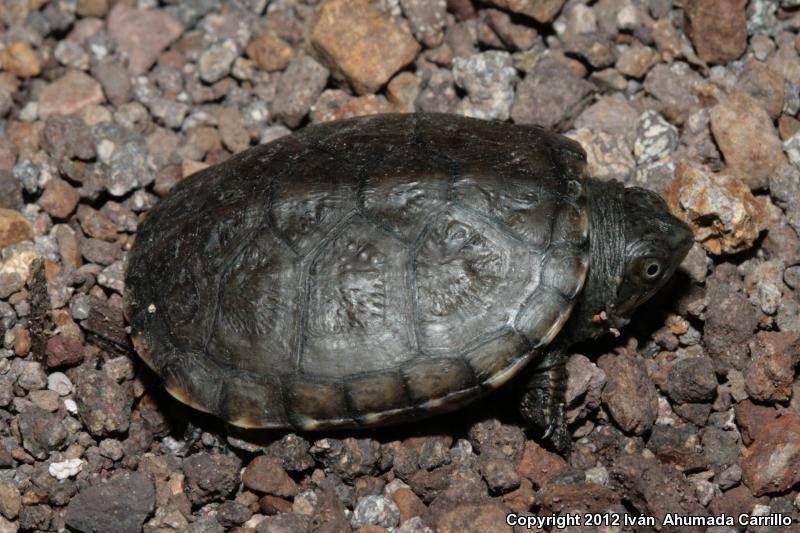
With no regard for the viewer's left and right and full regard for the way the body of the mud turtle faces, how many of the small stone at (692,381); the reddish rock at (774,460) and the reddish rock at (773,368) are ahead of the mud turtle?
3

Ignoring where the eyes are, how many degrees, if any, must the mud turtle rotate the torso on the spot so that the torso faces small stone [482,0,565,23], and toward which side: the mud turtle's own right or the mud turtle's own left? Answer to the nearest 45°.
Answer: approximately 90° to the mud turtle's own left

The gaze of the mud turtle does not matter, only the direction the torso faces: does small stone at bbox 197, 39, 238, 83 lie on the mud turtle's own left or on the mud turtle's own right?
on the mud turtle's own left

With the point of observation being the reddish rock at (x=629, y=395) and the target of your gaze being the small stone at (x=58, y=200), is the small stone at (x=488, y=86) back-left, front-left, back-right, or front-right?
front-right

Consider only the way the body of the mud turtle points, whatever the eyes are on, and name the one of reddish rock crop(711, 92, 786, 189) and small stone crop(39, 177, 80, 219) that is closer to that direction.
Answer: the reddish rock

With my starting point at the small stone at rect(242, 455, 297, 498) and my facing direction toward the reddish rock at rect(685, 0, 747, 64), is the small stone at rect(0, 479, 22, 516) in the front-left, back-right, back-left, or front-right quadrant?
back-left

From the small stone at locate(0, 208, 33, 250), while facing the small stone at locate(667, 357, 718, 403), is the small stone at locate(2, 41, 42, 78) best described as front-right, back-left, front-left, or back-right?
back-left

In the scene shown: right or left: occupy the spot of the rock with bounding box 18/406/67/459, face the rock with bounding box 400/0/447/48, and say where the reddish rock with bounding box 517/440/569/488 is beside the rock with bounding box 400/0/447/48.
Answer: right

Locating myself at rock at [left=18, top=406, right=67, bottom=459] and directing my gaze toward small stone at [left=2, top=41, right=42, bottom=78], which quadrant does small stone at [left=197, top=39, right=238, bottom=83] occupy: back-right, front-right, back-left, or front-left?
front-right

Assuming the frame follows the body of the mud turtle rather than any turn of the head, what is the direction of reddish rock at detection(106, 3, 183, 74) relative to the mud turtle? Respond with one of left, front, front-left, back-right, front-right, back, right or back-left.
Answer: back-left

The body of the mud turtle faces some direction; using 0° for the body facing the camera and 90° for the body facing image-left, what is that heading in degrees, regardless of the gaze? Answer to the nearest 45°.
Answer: approximately 270°

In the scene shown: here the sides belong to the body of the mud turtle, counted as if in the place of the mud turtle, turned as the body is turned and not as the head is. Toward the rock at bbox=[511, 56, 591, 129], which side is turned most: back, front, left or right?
left

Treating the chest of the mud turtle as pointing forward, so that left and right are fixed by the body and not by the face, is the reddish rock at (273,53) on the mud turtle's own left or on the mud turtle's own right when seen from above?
on the mud turtle's own left

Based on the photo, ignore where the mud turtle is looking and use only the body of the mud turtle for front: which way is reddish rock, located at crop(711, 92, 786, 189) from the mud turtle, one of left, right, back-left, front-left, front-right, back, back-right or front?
front-left

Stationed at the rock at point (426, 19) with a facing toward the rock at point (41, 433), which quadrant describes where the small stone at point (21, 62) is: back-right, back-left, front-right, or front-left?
front-right
